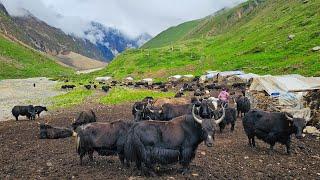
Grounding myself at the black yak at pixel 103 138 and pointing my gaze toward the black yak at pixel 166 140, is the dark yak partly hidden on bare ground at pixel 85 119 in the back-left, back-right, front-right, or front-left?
back-left

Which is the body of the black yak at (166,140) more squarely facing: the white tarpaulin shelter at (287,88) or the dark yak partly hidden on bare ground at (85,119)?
the white tarpaulin shelter

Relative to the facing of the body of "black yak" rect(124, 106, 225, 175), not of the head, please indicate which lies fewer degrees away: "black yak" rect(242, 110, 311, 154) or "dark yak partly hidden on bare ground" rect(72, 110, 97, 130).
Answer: the black yak

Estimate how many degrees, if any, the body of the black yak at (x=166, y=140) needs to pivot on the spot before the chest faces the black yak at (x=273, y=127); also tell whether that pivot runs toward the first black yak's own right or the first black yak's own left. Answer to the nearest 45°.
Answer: approximately 45° to the first black yak's own left

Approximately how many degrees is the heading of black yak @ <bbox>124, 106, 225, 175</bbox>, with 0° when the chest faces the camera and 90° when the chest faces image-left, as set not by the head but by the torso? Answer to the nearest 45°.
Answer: approximately 270°
